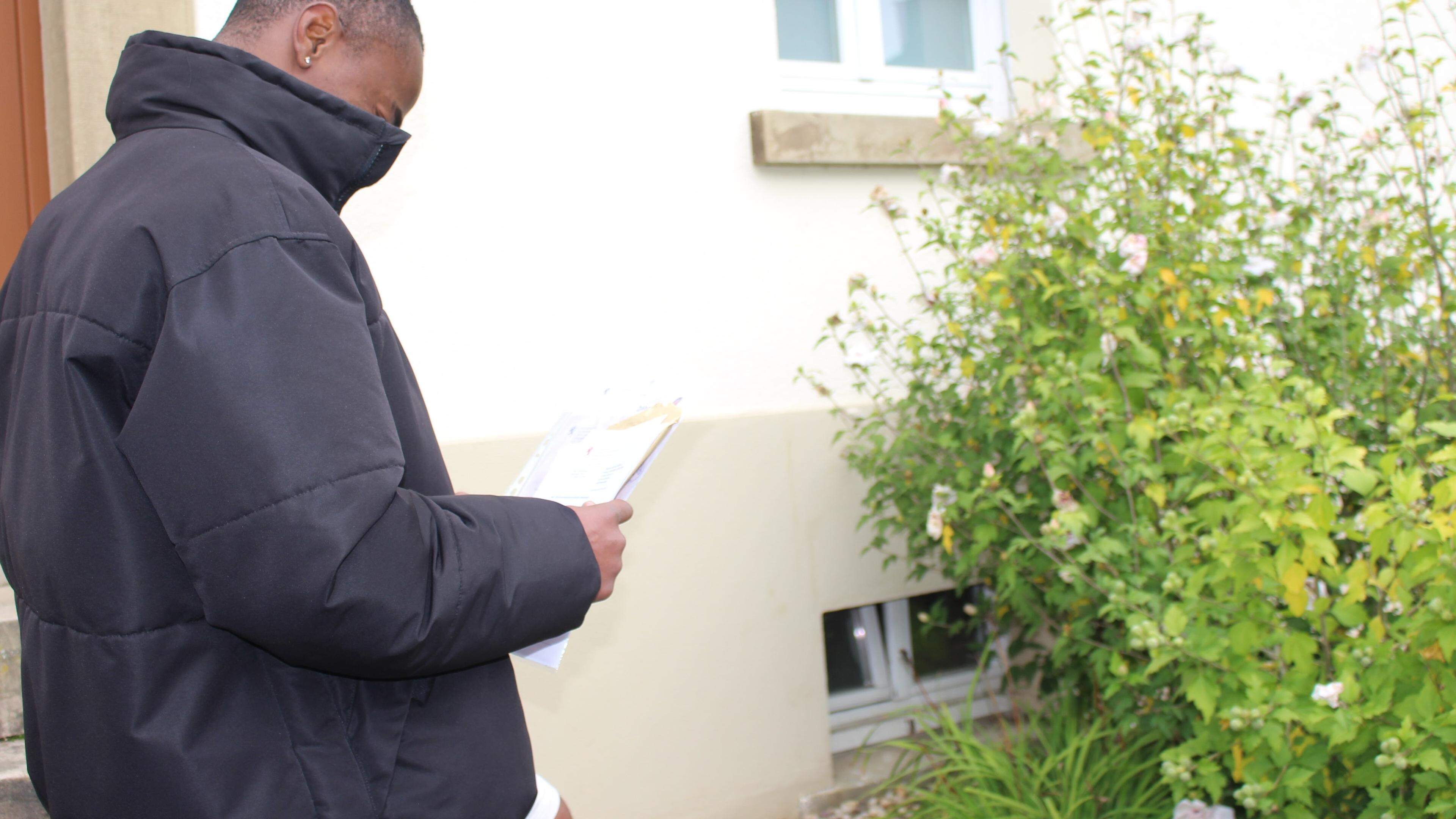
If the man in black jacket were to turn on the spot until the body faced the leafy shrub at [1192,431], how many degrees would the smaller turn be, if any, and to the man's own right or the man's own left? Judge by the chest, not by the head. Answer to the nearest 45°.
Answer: approximately 45° to the man's own left

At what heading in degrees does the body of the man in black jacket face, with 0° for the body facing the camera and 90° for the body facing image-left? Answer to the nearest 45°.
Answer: approximately 270°

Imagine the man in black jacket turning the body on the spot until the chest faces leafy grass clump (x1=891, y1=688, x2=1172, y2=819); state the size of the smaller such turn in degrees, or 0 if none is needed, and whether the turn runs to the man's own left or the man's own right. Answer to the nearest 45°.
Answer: approximately 45° to the man's own left
